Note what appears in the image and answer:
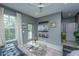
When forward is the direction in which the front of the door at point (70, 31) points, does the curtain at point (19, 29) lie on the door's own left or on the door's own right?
on the door's own right
